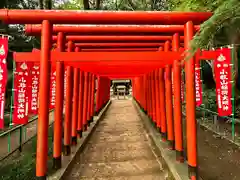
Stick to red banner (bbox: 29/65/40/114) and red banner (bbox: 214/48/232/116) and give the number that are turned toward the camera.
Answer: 2

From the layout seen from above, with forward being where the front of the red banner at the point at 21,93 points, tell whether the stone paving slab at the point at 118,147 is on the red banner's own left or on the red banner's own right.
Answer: on the red banner's own left

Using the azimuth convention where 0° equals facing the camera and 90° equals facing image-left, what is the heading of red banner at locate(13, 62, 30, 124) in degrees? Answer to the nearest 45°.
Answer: approximately 0°

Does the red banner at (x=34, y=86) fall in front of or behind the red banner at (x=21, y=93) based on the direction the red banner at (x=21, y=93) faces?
behind
